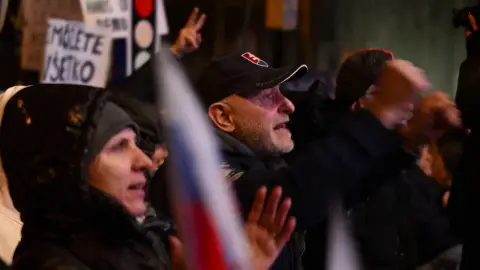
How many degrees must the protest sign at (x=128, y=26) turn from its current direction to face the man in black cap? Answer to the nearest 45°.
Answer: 0° — it already faces them

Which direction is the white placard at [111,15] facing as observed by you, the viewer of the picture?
facing the viewer

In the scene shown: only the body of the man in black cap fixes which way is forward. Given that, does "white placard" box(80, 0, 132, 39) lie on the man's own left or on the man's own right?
on the man's own left

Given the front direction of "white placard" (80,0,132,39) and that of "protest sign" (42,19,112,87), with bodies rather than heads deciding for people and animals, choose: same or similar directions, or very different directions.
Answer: same or similar directions

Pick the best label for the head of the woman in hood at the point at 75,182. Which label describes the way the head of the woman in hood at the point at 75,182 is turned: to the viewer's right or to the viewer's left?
to the viewer's right

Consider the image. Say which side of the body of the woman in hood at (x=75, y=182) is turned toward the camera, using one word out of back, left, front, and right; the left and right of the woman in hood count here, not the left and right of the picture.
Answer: right

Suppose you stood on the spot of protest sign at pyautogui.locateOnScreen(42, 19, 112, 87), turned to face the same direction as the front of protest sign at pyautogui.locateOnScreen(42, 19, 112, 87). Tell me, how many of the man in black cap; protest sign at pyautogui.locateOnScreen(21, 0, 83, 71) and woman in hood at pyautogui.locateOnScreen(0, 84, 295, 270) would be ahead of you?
2

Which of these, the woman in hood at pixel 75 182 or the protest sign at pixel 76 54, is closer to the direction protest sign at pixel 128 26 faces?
the woman in hood

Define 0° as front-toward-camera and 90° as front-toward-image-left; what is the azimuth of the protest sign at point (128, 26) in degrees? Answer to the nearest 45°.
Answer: approximately 0°

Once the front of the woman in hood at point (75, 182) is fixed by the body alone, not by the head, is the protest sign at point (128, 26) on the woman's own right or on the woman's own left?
on the woman's own left

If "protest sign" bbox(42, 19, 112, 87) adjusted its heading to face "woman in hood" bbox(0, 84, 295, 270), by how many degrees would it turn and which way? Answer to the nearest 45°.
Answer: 0° — it already faces them

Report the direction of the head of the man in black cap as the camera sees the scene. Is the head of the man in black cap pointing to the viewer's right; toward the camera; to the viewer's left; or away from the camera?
to the viewer's right

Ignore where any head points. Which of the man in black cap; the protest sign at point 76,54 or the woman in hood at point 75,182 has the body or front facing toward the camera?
the protest sign

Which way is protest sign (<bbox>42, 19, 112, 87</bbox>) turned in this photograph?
toward the camera

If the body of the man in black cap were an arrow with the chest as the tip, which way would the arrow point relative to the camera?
to the viewer's right
